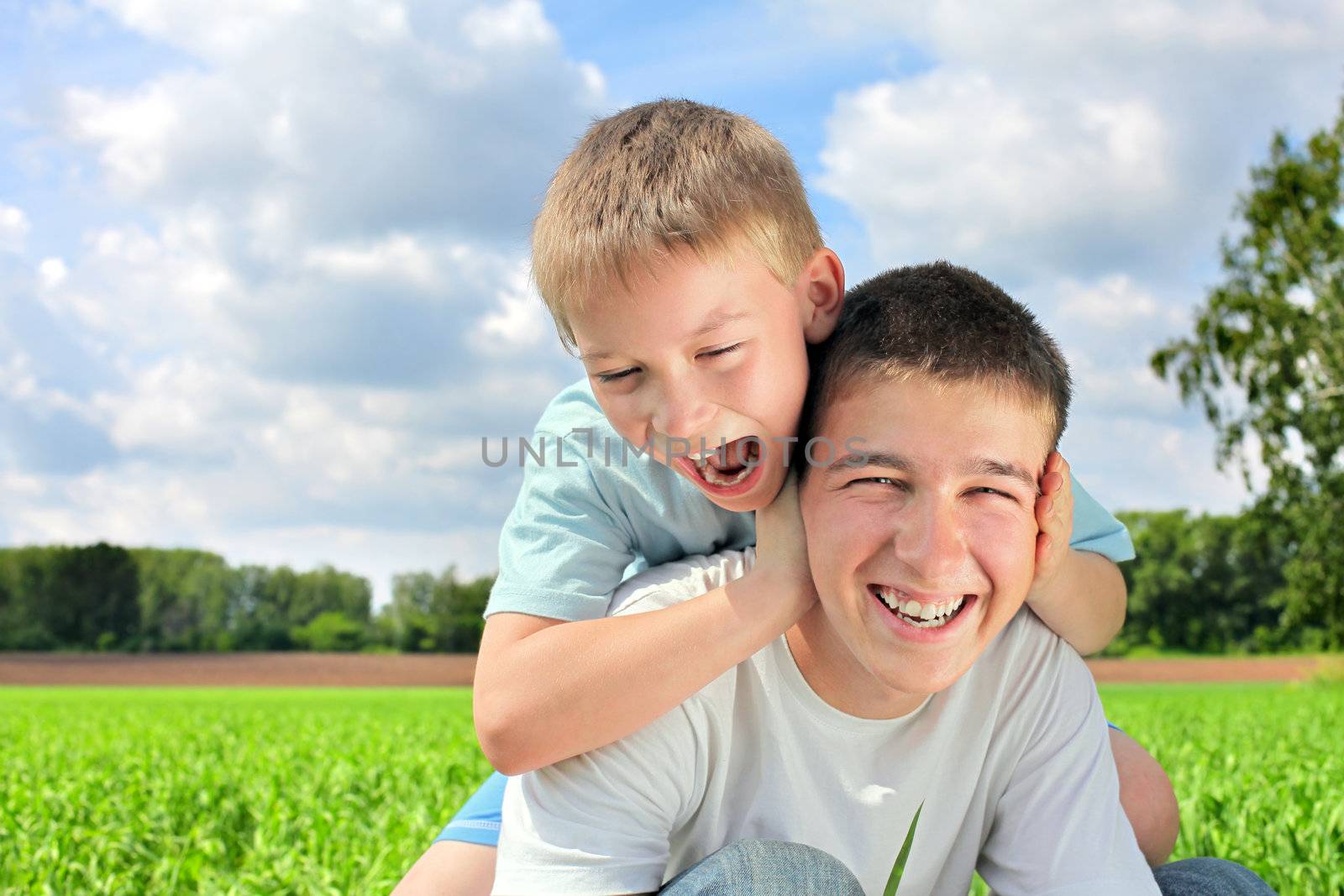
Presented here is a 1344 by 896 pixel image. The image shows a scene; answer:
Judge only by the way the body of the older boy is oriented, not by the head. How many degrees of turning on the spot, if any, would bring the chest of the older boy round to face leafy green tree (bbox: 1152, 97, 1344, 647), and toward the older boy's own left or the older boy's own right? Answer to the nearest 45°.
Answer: approximately 180°

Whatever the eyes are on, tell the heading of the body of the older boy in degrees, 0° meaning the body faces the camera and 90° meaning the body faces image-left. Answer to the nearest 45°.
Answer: approximately 0°

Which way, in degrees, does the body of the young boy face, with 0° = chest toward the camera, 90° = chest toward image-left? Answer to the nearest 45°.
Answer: approximately 0°
